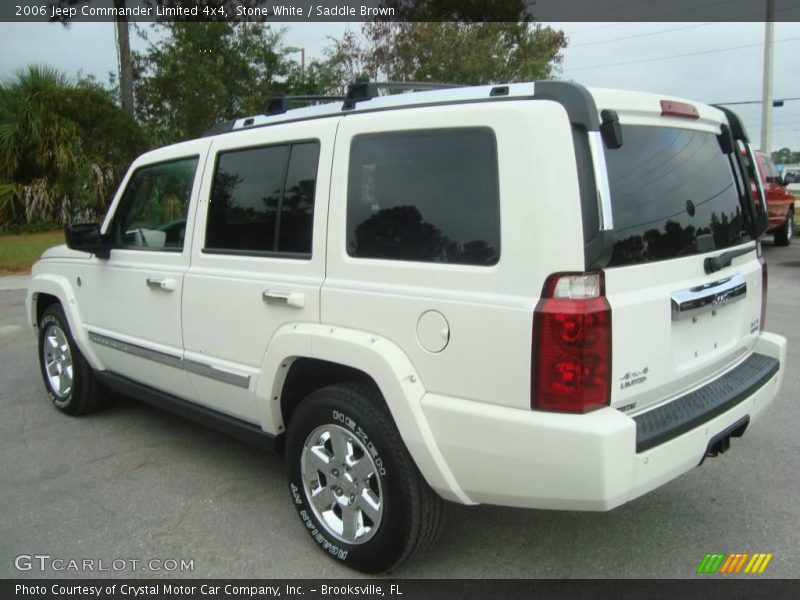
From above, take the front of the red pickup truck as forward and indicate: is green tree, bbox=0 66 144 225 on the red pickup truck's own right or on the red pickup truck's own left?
on the red pickup truck's own right

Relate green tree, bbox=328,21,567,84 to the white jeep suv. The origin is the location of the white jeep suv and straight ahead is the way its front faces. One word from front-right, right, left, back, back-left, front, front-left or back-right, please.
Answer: front-right

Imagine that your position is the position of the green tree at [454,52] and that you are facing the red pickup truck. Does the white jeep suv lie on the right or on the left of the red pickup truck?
right

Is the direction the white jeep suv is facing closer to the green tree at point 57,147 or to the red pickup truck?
the green tree

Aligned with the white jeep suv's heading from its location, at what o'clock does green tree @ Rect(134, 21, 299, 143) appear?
The green tree is roughly at 1 o'clock from the white jeep suv.

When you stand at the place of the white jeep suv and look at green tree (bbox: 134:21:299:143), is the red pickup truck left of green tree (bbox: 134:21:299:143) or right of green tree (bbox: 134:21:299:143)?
right

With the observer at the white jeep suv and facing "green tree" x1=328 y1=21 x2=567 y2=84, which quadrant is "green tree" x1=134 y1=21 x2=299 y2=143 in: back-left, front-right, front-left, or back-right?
front-left

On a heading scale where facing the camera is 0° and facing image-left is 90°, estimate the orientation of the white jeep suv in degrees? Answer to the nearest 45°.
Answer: approximately 135°

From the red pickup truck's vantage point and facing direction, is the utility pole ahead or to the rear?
to the rear

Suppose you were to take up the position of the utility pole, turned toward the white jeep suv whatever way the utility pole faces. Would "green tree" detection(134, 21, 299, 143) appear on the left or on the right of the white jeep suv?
right

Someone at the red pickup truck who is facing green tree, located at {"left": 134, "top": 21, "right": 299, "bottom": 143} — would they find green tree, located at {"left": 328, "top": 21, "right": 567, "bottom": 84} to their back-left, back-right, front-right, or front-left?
front-right
